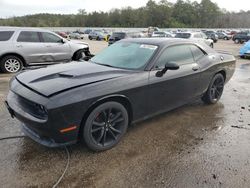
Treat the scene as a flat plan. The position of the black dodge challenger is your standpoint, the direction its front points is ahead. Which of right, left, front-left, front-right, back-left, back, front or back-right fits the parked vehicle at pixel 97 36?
back-right

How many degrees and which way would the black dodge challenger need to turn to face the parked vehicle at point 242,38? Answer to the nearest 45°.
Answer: approximately 180°

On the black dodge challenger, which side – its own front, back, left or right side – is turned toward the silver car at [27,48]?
right

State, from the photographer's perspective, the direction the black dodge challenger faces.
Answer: facing the viewer and to the left of the viewer

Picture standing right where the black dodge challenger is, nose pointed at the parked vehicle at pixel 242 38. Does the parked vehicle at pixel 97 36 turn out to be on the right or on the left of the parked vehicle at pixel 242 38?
left

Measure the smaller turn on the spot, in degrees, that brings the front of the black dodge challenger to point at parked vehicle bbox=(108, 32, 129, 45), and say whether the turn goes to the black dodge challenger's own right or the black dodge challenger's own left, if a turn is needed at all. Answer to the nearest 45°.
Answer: approximately 135° to the black dodge challenger's own right
